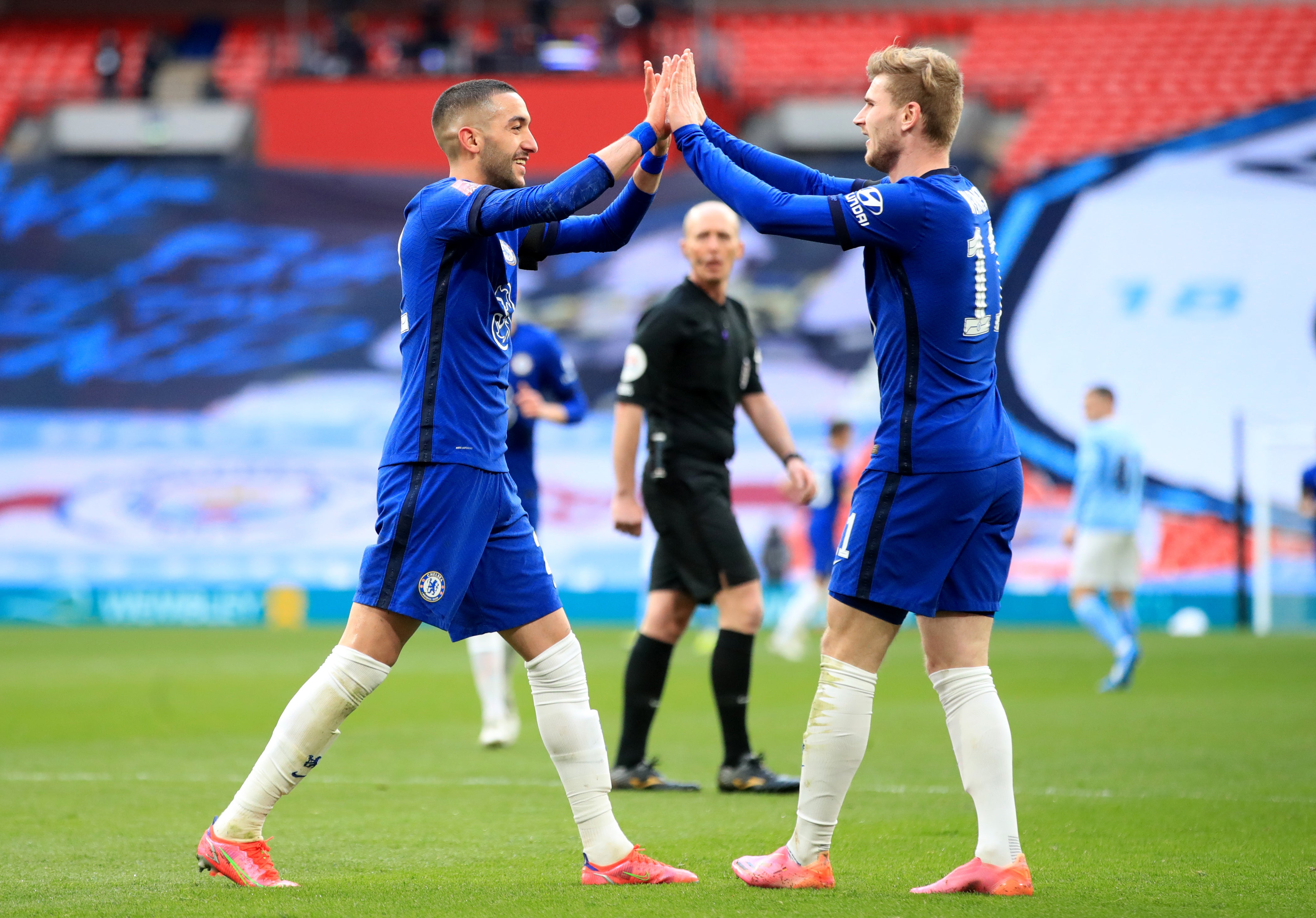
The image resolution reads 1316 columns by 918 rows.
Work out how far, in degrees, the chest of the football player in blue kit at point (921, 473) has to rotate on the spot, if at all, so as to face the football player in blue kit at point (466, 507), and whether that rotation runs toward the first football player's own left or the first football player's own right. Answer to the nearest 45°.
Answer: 0° — they already face them

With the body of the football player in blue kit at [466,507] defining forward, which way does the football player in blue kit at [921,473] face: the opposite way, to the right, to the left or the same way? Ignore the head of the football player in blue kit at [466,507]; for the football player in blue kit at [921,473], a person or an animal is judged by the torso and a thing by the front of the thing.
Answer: the opposite way

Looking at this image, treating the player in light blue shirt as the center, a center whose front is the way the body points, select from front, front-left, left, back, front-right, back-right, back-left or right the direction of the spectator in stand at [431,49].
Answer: front

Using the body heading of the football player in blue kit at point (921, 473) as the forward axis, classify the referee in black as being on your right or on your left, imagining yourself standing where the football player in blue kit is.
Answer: on your right

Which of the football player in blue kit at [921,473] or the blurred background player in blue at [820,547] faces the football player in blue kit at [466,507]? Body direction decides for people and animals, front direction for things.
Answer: the football player in blue kit at [921,473]

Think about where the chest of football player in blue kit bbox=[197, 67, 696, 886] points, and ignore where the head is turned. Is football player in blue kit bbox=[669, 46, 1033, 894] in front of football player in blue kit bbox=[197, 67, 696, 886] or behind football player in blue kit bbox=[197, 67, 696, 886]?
in front

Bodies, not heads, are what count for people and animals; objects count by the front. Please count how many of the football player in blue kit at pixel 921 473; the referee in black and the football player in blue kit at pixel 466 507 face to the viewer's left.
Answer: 1

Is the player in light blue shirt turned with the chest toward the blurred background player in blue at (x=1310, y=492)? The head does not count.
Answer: no

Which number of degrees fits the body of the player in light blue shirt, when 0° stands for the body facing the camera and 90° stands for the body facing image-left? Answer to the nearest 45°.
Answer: approximately 135°

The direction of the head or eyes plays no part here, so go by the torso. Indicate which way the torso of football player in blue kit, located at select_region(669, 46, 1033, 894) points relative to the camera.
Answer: to the viewer's left

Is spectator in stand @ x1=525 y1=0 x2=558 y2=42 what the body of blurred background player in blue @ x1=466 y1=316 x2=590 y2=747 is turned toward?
no

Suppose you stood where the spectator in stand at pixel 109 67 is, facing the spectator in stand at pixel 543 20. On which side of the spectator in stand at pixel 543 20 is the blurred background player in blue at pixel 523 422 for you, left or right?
right
